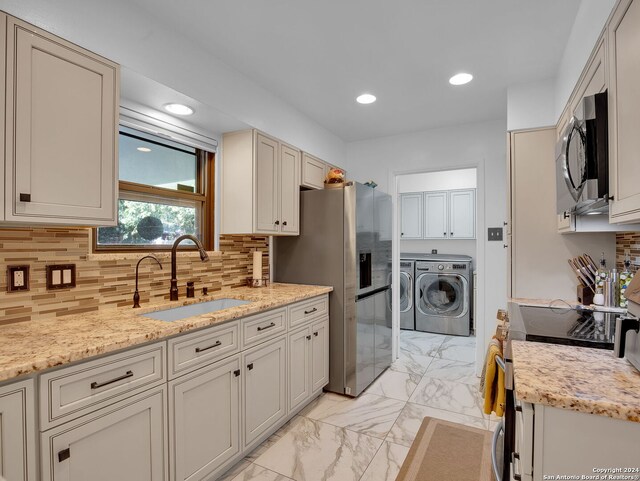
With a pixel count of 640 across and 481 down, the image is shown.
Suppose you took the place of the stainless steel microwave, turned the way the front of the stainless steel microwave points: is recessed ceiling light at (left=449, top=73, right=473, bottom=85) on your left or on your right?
on your right

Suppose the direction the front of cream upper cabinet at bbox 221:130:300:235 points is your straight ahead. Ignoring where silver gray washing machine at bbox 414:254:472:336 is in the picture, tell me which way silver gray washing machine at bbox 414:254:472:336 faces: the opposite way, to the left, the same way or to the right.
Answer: to the right

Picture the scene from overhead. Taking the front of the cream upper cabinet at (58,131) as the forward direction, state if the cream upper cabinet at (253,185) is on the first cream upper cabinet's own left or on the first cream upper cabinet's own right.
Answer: on the first cream upper cabinet's own left

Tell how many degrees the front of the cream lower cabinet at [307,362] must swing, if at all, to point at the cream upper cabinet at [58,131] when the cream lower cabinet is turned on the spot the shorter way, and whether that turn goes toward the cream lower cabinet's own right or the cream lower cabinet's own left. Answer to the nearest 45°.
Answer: approximately 90° to the cream lower cabinet's own right

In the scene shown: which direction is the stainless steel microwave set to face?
to the viewer's left

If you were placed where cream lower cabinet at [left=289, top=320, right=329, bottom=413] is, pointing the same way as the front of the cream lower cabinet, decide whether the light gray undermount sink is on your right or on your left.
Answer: on your right

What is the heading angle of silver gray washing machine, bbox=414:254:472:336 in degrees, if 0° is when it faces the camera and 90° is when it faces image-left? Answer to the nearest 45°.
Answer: approximately 0°

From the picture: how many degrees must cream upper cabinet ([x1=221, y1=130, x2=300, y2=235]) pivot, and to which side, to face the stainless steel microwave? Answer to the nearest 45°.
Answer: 0° — it already faces it

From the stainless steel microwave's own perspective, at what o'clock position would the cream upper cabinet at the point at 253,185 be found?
The cream upper cabinet is roughly at 12 o'clock from the stainless steel microwave.

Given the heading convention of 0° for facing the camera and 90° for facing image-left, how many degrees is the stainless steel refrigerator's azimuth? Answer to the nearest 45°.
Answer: approximately 270°
